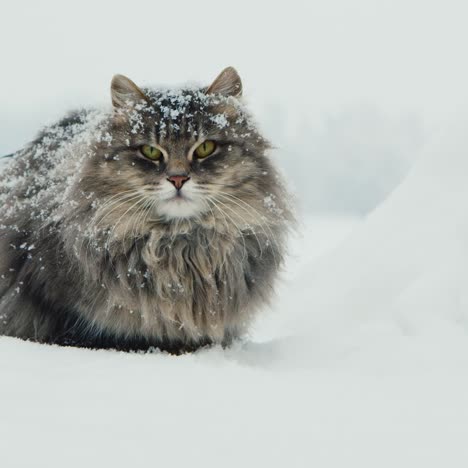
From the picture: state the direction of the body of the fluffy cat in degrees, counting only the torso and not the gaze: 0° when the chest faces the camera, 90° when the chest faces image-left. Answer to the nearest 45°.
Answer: approximately 315°

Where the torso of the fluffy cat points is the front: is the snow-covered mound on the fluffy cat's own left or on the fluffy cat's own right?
on the fluffy cat's own left
